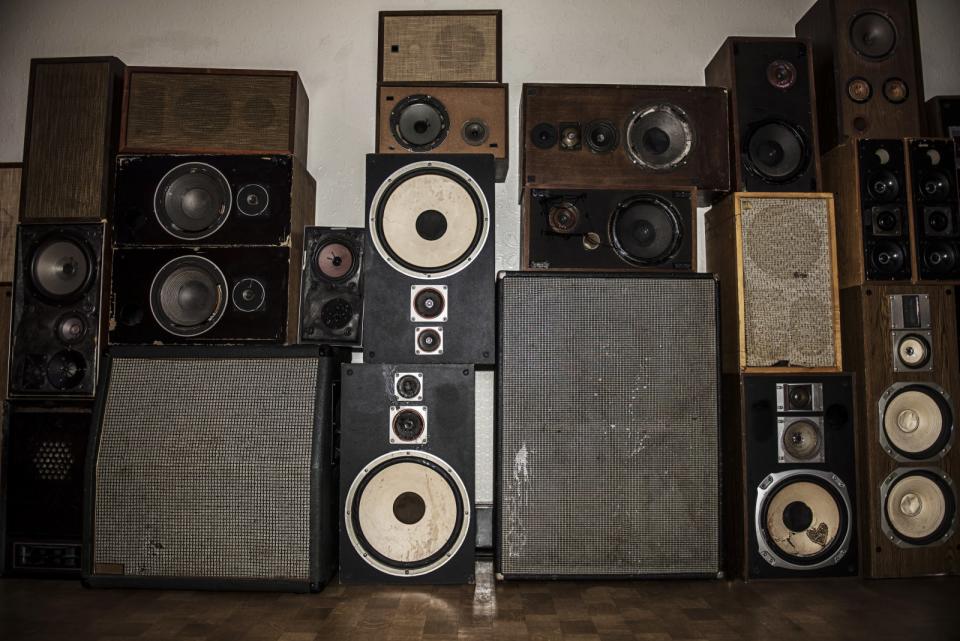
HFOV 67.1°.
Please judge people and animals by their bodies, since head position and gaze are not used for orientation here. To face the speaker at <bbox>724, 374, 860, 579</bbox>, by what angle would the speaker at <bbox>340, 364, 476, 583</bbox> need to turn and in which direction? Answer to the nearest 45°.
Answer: approximately 90° to its left

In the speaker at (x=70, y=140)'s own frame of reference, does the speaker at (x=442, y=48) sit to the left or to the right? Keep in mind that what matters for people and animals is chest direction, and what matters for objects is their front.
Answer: on its left

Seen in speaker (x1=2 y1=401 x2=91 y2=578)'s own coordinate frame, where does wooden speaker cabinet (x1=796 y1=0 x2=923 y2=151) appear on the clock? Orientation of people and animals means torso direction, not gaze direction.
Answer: The wooden speaker cabinet is roughly at 10 o'clock from the speaker.

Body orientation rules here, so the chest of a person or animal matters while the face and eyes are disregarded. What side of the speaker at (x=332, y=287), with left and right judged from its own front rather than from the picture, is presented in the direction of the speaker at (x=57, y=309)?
right

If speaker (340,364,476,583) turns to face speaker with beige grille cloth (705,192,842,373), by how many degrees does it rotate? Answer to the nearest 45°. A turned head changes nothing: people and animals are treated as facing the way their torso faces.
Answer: approximately 90° to its left

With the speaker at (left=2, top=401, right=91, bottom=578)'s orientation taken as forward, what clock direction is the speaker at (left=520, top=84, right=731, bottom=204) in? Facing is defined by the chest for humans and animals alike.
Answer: the speaker at (left=520, top=84, right=731, bottom=204) is roughly at 10 o'clock from the speaker at (left=2, top=401, right=91, bottom=578).
